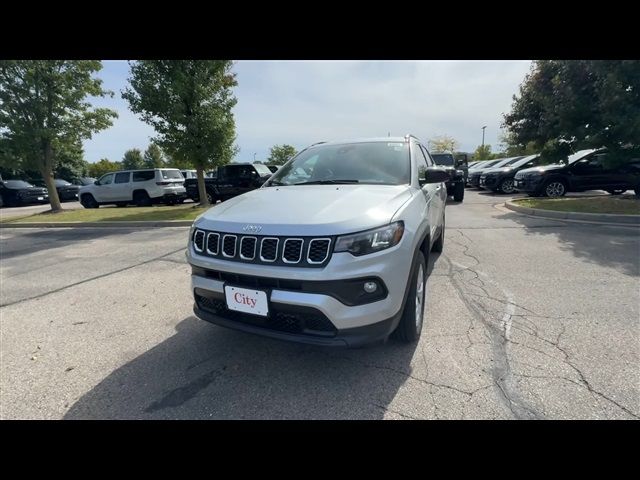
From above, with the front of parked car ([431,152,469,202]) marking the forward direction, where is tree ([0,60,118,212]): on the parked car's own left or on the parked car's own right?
on the parked car's own right

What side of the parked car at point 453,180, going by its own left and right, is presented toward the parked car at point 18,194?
right

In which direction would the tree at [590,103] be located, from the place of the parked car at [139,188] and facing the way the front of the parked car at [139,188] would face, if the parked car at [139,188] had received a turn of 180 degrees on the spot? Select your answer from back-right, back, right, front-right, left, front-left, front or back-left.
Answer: front

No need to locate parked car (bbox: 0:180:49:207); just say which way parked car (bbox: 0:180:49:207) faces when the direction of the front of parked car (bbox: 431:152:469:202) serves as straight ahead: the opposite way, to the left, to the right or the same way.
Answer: to the left

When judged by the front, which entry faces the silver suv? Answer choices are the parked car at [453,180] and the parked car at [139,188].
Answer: the parked car at [453,180]

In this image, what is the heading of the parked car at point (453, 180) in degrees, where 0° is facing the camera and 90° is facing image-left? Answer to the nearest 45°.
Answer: approximately 0°

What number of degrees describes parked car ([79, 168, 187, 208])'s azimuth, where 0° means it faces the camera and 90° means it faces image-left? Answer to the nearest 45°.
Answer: approximately 135°

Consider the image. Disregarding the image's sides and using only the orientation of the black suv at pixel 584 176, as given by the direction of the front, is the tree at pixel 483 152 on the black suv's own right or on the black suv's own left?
on the black suv's own right

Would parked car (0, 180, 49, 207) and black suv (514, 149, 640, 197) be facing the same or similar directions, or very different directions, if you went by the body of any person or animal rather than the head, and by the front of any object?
very different directions

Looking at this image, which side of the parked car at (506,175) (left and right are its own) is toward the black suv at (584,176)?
left

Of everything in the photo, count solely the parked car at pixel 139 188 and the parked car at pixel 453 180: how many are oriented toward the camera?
1

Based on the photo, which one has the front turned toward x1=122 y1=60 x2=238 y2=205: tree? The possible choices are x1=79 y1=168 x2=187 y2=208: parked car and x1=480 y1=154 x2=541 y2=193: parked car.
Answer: x1=480 y1=154 x2=541 y2=193: parked car

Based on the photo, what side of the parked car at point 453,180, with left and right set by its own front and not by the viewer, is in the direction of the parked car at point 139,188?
right
